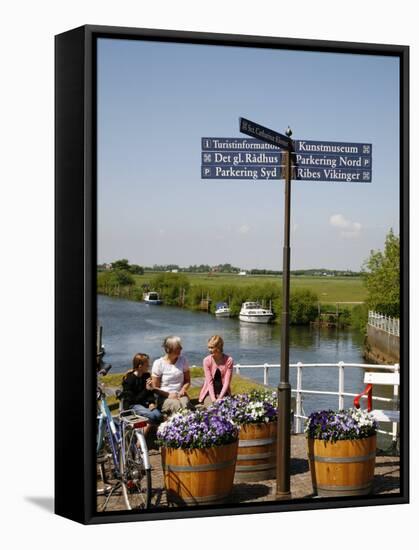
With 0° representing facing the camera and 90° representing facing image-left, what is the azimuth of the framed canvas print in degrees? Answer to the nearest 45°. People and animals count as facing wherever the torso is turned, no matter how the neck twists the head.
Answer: approximately 315°
